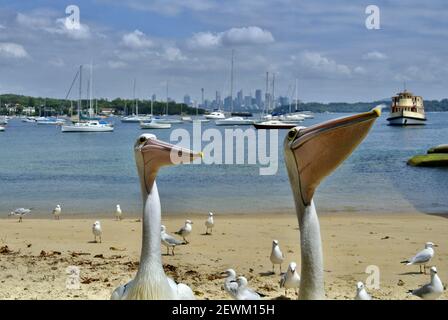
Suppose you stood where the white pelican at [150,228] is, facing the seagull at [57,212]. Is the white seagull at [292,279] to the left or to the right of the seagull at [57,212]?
right
